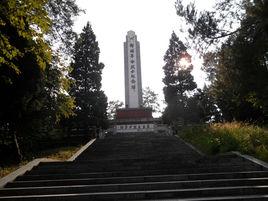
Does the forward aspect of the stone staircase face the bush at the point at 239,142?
no

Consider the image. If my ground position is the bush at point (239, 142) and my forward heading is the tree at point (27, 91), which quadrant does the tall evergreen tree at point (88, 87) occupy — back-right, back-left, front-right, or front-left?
front-right

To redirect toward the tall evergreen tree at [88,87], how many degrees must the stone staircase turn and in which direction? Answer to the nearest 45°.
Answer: approximately 180°

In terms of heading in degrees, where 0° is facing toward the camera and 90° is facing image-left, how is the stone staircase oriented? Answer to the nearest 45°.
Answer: approximately 0°
